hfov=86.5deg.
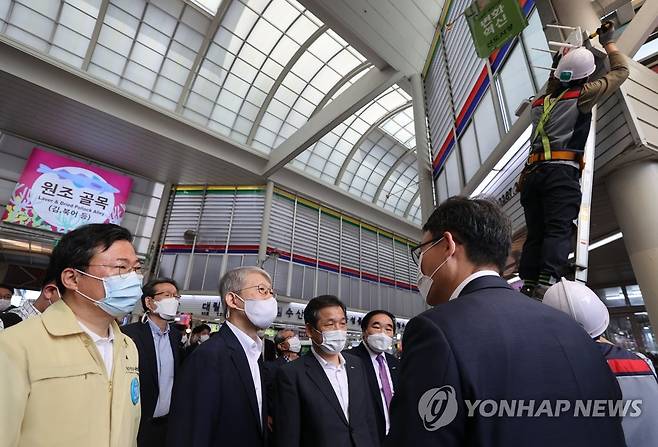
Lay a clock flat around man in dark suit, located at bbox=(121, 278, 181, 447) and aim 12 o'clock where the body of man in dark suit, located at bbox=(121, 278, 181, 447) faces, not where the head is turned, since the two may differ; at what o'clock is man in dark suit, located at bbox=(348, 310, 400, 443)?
man in dark suit, located at bbox=(348, 310, 400, 443) is roughly at 11 o'clock from man in dark suit, located at bbox=(121, 278, 181, 447).

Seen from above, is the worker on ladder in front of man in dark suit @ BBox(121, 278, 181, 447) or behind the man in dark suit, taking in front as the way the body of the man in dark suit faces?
in front

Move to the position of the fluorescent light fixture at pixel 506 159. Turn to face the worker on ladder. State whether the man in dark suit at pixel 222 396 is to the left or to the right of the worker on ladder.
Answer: right

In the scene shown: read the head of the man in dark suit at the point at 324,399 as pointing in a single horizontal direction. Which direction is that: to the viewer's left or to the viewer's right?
to the viewer's right

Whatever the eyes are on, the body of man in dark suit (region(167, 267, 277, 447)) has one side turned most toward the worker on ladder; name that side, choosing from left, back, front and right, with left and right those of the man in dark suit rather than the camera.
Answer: front

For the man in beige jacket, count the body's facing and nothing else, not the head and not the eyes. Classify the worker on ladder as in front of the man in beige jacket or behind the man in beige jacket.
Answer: in front

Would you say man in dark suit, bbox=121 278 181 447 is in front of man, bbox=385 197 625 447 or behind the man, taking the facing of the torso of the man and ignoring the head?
in front

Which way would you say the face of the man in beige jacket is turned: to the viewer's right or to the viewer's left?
to the viewer's right

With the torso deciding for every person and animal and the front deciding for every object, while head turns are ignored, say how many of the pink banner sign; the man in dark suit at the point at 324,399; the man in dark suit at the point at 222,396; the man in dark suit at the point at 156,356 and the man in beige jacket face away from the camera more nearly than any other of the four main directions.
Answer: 0

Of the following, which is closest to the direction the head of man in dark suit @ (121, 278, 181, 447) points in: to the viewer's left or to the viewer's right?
to the viewer's right

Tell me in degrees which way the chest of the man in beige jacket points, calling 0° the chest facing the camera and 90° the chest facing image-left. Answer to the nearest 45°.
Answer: approximately 315°

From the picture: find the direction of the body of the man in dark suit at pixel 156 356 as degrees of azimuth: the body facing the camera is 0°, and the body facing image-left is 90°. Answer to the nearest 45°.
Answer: approximately 315°

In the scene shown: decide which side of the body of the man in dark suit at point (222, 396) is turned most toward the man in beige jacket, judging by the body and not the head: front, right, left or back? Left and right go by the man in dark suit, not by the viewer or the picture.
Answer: right

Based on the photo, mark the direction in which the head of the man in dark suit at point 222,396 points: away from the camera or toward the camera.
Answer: toward the camera

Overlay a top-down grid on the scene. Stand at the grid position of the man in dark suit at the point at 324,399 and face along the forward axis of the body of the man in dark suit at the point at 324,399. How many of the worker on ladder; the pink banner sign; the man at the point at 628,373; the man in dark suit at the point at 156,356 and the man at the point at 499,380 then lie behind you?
2

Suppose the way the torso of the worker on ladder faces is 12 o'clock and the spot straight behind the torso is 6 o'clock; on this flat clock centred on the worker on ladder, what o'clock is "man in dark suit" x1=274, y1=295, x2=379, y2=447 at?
The man in dark suit is roughly at 7 o'clock from the worker on ladder.
